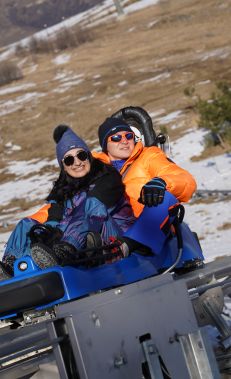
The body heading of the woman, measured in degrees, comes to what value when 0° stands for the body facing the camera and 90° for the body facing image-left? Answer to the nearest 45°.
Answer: approximately 45°

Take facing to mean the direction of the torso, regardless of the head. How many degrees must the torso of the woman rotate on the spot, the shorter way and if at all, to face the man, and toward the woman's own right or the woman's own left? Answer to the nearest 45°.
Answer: approximately 180°
